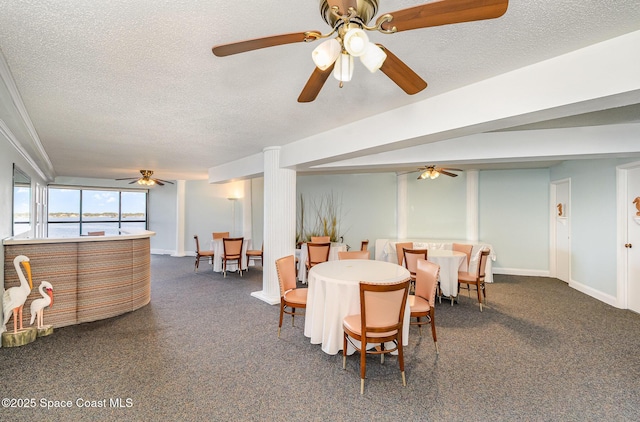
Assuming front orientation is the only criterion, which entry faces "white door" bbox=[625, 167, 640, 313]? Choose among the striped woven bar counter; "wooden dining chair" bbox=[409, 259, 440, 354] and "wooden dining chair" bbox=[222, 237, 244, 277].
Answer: the striped woven bar counter

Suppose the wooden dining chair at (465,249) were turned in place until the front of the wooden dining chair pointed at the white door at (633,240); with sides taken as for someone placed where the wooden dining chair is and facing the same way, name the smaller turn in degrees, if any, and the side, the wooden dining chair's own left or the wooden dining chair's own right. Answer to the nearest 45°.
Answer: approximately 135° to the wooden dining chair's own left

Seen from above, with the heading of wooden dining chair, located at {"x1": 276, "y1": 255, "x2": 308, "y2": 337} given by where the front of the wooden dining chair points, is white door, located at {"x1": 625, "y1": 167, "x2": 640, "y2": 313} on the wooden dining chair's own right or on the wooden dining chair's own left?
on the wooden dining chair's own left

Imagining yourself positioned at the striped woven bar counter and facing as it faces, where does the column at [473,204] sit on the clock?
The column is roughly at 11 o'clock from the striped woven bar counter.

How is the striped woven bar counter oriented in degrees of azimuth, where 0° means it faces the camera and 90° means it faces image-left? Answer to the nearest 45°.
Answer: approximately 315°

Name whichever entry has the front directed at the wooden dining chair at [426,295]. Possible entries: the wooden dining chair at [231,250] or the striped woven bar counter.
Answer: the striped woven bar counter

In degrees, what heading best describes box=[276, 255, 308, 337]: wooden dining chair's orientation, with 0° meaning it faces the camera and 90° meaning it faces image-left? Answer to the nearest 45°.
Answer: approximately 315°

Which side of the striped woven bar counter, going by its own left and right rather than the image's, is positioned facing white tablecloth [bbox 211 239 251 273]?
left

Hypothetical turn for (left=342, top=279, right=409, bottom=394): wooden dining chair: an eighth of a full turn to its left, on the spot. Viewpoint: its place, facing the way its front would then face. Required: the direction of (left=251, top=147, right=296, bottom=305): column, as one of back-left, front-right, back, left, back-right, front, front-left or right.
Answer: front-right

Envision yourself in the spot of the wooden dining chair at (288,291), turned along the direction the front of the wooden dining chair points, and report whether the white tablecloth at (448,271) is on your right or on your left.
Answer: on your left

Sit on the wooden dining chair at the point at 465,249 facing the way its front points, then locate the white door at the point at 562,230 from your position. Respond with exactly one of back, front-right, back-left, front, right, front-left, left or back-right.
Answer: back

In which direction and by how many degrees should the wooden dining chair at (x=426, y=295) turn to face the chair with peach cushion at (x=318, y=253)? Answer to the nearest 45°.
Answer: approximately 90° to its right

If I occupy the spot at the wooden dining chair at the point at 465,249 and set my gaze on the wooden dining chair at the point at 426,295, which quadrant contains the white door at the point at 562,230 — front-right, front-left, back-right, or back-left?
back-left

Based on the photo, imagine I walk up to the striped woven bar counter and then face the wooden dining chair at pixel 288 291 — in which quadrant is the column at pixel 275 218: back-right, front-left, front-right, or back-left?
front-left

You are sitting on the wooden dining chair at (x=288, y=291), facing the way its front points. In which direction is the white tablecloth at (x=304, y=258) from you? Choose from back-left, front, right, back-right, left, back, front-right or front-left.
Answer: back-left

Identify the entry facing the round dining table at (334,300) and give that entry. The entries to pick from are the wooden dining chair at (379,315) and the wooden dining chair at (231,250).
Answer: the wooden dining chair at (379,315)

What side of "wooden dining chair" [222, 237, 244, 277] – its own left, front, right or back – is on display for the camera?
back

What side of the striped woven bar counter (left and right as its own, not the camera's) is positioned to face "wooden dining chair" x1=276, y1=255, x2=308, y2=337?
front
